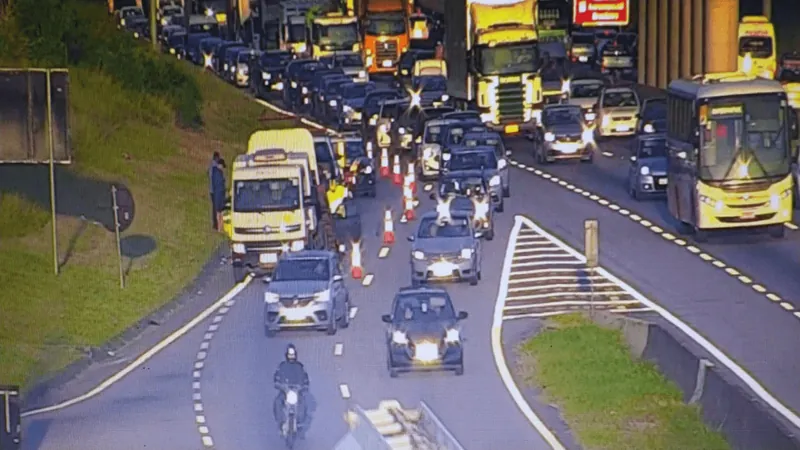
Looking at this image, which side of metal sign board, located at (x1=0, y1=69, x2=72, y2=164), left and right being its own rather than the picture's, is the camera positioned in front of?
back

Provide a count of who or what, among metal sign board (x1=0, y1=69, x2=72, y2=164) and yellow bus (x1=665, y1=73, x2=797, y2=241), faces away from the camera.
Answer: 1

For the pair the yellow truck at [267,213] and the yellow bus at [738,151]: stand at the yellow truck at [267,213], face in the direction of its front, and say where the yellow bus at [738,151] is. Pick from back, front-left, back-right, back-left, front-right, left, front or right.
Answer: left

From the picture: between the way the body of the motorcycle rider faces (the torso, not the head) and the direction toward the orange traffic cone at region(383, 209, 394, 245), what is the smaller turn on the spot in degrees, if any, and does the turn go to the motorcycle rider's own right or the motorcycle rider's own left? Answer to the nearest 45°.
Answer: approximately 180°

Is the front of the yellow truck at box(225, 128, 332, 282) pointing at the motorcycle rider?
yes

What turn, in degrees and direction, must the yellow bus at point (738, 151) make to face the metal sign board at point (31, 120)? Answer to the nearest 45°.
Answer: approximately 45° to its right

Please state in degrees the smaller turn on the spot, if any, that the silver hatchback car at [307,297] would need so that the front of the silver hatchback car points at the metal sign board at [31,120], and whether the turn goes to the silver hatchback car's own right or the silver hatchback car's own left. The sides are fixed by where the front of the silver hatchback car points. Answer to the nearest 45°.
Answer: approximately 135° to the silver hatchback car's own right

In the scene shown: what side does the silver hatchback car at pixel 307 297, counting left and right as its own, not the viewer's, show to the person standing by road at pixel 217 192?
back

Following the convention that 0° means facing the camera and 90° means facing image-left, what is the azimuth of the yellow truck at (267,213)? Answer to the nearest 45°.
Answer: approximately 0°

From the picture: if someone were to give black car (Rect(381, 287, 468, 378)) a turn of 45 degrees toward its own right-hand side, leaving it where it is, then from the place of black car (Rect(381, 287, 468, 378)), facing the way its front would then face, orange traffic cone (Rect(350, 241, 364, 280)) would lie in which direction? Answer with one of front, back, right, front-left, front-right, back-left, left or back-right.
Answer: back-right

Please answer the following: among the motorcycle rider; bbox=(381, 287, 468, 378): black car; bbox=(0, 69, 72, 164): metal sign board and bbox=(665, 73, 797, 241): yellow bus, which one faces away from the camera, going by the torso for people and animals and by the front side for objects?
the metal sign board
